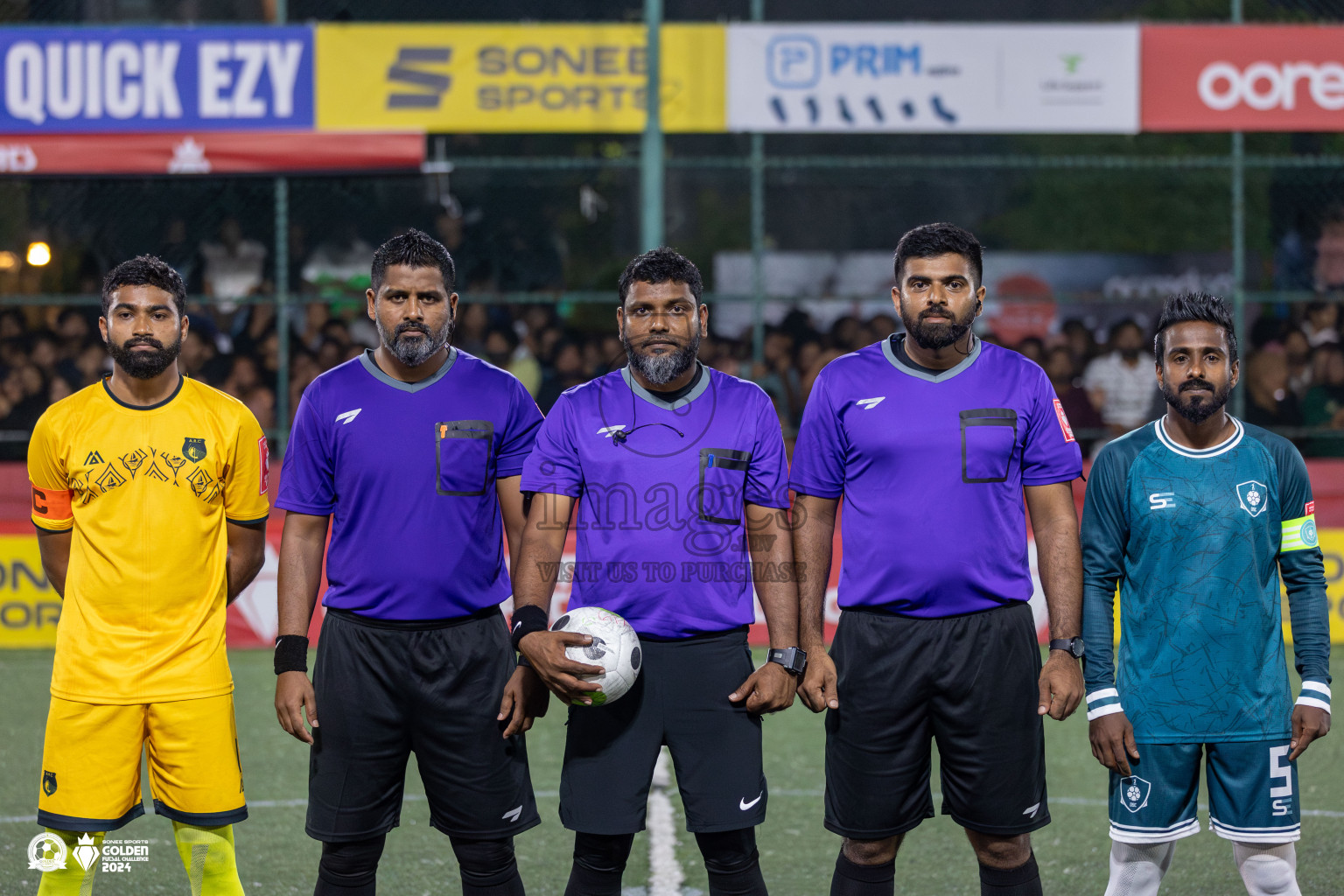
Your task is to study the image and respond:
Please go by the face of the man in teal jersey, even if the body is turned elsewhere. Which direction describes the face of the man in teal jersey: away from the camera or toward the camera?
toward the camera

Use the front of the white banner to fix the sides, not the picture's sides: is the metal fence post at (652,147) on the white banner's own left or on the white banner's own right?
on the white banner's own right

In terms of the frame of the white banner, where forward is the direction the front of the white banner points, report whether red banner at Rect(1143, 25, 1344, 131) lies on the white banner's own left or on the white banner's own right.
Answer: on the white banner's own left

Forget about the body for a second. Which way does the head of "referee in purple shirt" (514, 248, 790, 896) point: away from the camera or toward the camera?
toward the camera

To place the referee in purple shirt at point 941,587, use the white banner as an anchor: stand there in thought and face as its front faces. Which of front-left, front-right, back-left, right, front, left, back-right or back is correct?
front

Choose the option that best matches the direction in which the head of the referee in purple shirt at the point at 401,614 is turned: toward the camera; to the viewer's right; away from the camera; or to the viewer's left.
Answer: toward the camera

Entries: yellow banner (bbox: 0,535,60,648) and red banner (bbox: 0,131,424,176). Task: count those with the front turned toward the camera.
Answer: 2

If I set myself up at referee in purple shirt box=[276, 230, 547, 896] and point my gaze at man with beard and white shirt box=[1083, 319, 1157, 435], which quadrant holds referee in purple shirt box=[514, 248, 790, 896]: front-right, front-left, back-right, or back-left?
front-right

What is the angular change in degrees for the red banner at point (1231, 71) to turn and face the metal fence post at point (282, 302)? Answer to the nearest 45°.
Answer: approximately 90° to its right

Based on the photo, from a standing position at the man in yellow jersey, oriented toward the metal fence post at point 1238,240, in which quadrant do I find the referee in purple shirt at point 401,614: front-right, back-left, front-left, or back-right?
front-right

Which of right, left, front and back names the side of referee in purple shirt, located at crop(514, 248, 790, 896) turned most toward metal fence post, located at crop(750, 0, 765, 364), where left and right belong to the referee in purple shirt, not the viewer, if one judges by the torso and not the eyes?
back

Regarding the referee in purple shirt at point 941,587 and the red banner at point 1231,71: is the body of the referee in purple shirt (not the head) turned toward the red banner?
no

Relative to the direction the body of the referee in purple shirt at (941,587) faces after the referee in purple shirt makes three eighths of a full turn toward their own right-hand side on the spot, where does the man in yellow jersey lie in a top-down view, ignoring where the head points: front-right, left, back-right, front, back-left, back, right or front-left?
front-left

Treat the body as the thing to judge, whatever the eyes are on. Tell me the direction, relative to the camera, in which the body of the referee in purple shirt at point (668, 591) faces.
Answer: toward the camera

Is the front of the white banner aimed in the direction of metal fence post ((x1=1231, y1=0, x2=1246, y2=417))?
no

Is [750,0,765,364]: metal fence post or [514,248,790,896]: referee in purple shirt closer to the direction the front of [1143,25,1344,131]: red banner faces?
the referee in purple shirt

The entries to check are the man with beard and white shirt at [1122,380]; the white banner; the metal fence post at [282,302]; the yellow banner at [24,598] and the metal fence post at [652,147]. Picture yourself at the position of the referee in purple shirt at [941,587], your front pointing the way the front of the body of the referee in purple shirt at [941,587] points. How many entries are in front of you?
0

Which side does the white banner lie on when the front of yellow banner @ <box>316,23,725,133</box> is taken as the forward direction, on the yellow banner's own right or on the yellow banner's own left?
on the yellow banner's own left

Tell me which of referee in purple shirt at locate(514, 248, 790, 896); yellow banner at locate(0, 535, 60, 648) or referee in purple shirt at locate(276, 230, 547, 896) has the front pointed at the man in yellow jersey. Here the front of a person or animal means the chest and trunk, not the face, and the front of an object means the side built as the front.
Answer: the yellow banner

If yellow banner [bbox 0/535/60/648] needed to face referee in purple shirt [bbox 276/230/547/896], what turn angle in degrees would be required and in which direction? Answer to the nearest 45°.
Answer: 0° — it already faces them

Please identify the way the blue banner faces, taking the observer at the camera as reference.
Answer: facing the viewer
